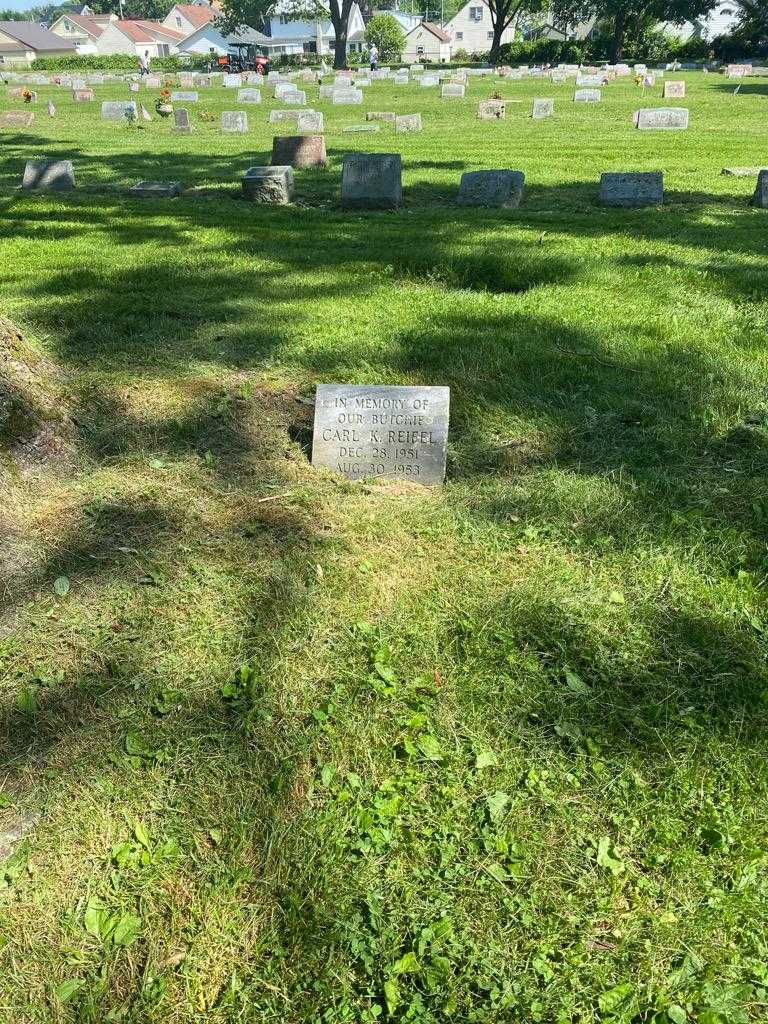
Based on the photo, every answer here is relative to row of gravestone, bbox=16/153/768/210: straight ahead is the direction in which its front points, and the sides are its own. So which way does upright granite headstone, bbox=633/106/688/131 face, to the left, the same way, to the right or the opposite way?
the same way

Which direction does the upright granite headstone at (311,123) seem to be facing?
toward the camera

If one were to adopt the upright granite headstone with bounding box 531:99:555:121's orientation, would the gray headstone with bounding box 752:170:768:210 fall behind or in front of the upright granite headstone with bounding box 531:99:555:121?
in front

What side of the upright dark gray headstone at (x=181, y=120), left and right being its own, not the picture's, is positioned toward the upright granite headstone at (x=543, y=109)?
left

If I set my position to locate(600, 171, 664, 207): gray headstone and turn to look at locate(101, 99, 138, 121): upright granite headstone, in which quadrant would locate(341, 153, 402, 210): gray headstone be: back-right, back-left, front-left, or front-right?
front-left

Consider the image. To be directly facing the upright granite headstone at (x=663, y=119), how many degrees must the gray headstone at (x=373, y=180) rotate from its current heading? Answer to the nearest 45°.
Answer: approximately 135° to its left

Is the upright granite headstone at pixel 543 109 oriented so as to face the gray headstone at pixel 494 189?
yes

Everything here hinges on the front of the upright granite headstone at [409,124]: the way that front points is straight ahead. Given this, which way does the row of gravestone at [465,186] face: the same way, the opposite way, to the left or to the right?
the same way

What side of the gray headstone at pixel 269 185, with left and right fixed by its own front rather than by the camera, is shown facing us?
front

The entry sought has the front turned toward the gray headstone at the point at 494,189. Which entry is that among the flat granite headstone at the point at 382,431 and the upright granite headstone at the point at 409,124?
the upright granite headstone at the point at 409,124

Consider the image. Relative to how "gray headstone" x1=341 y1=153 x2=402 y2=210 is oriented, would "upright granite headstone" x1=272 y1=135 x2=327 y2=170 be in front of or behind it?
behind

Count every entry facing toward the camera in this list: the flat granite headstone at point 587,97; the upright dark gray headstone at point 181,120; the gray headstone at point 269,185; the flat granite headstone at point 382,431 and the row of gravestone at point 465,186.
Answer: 5

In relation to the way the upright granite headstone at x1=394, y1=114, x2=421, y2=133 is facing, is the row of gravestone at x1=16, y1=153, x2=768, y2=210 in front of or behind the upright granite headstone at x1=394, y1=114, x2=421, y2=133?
in front

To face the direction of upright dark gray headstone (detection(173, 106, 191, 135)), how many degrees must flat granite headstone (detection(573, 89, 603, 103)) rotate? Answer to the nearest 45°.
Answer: approximately 45° to its right

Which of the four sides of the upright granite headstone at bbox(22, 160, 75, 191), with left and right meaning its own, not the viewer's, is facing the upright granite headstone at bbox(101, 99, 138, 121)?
back

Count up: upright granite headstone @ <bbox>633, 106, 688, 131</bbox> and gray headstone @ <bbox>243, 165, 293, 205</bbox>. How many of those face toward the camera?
2
